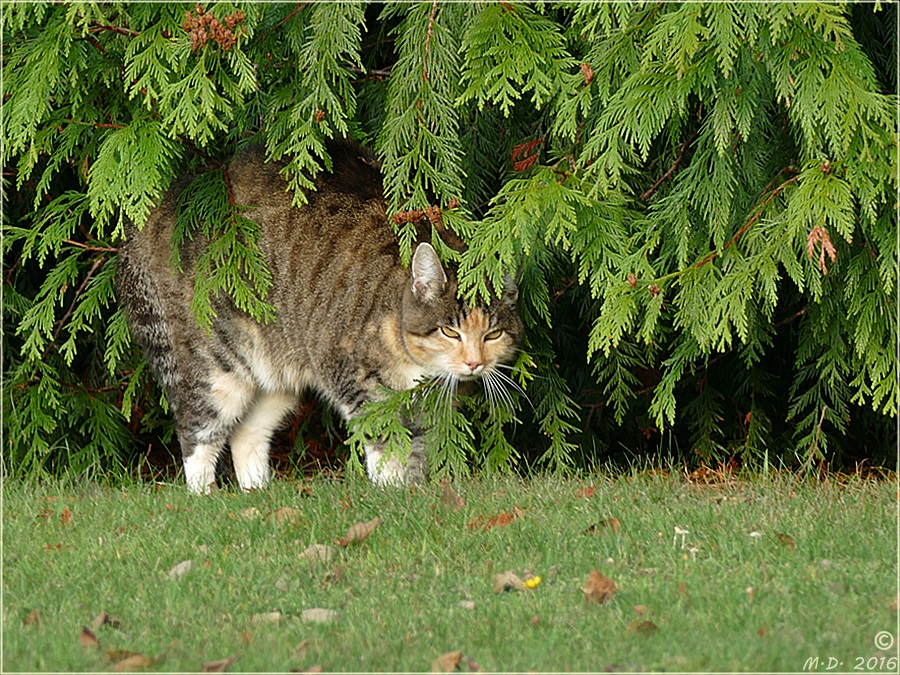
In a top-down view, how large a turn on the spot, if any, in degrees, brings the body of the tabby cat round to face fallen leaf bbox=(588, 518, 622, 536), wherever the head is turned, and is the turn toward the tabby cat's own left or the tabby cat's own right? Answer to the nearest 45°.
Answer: approximately 45° to the tabby cat's own right

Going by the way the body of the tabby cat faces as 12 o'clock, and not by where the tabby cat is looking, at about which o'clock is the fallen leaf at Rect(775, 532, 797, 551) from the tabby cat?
The fallen leaf is roughly at 2 o'clock from the tabby cat.

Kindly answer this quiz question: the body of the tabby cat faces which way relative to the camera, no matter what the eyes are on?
to the viewer's right

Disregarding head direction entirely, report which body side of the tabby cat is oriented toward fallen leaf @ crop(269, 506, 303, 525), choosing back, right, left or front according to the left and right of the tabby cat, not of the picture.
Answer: right

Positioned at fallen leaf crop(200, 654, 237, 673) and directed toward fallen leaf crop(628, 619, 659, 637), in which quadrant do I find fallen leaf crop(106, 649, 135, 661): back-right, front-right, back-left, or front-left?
back-left

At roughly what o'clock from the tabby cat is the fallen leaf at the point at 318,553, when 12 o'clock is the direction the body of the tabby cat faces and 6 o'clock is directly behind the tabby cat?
The fallen leaf is roughly at 3 o'clock from the tabby cat.

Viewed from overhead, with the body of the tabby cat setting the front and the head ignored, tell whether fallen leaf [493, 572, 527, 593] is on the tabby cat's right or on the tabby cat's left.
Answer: on the tabby cat's right

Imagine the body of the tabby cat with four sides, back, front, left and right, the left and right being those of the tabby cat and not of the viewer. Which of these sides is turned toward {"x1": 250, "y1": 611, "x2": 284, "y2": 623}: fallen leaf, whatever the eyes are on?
right

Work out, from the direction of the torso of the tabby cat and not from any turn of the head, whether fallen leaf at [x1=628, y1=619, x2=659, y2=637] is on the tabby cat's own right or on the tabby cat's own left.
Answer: on the tabby cat's own right
